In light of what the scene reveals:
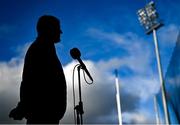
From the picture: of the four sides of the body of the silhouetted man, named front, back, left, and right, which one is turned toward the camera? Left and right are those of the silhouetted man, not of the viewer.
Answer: right

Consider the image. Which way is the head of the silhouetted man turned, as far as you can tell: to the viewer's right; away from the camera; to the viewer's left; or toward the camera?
to the viewer's right
